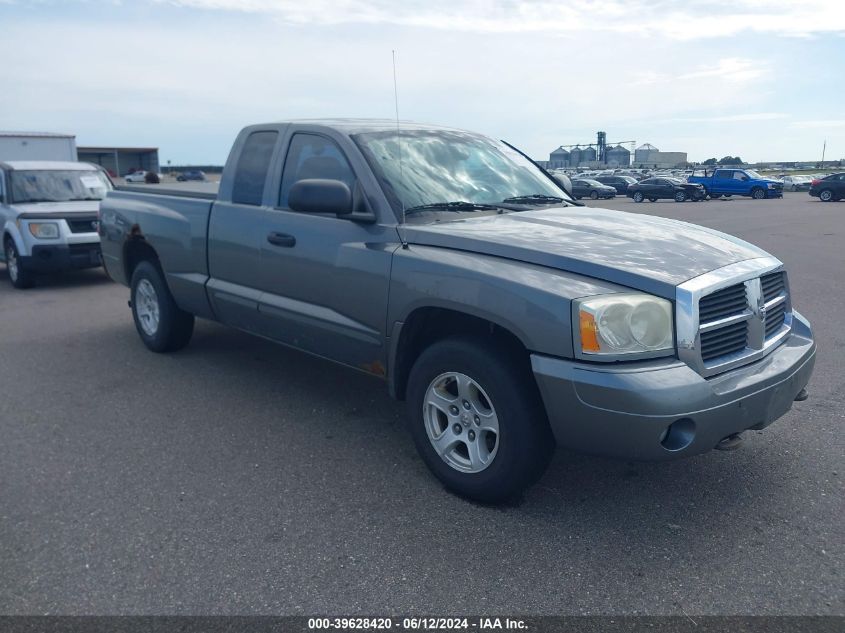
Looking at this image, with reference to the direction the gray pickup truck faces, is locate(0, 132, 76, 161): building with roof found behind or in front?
behind

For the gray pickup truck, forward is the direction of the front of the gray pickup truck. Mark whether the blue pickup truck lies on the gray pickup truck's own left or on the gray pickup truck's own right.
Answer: on the gray pickup truck's own left

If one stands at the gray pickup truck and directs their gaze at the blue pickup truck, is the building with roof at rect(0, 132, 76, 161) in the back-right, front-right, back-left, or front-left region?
front-left

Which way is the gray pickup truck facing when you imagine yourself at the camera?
facing the viewer and to the right of the viewer
